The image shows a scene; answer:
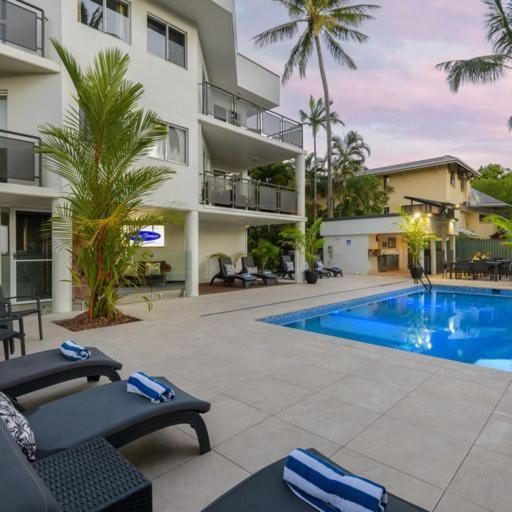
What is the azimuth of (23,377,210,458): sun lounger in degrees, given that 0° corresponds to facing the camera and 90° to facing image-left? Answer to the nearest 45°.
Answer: approximately 270°

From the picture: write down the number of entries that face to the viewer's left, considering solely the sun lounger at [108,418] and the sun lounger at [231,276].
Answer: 0

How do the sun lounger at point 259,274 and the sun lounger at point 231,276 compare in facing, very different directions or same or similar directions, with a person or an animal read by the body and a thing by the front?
same or similar directions

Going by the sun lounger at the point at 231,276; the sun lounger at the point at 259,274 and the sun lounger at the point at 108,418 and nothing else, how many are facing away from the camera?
0

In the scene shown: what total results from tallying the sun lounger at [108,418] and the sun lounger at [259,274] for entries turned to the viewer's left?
0

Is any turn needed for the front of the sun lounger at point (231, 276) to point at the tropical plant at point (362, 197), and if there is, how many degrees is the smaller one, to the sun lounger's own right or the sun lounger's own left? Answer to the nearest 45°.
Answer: approximately 90° to the sun lounger's own left

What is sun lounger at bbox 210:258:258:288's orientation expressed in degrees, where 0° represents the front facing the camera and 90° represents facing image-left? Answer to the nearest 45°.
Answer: approximately 315°

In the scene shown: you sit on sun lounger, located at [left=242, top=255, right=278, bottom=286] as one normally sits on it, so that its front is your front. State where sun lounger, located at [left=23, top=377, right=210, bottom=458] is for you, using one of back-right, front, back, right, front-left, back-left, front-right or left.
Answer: front-right

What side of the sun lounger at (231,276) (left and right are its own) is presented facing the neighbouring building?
left

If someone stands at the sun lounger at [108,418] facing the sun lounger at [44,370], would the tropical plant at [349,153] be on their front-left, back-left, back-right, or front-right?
front-right

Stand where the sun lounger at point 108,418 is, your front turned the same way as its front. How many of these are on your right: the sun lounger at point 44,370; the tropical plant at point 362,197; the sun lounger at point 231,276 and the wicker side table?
1

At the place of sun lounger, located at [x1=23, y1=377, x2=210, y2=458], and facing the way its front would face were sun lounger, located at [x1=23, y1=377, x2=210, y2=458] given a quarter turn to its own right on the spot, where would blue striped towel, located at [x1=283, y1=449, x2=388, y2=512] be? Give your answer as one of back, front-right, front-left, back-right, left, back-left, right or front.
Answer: front-left

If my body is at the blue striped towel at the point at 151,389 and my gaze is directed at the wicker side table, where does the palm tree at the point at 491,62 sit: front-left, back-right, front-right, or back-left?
back-left

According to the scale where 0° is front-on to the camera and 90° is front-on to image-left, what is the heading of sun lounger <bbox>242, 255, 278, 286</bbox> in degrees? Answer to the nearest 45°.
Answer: approximately 315°
